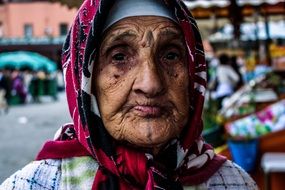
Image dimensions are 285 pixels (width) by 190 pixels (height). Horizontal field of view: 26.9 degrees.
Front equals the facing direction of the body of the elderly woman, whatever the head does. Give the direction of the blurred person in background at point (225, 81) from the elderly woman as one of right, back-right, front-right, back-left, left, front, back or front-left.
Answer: back

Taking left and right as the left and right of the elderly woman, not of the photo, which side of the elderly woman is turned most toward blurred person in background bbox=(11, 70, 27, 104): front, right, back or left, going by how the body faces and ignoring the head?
back

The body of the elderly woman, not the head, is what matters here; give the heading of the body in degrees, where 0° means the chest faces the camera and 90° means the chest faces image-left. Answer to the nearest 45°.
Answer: approximately 0°

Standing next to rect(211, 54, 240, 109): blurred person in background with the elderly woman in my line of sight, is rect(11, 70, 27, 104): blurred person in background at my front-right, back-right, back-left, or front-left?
back-right
